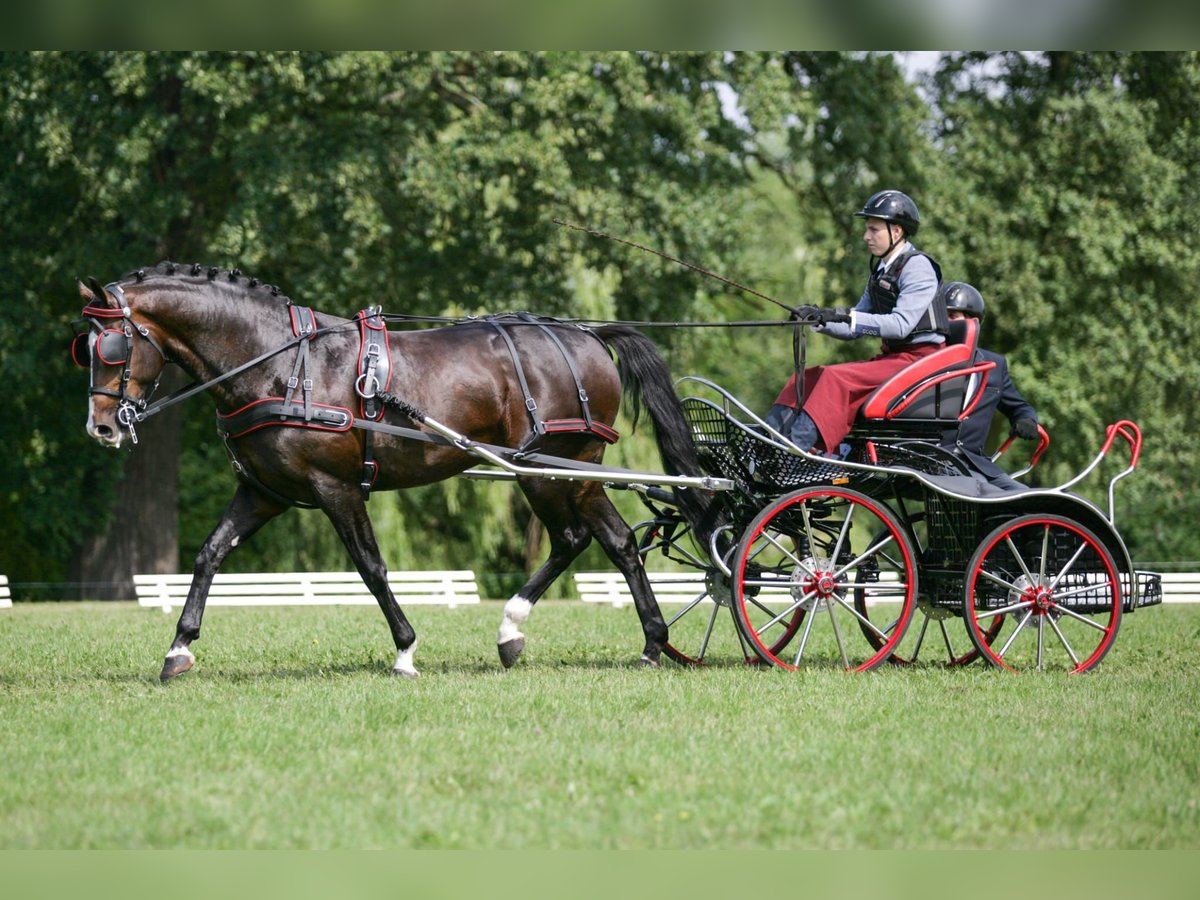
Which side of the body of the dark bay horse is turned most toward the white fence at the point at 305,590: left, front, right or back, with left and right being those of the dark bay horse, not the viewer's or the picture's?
right

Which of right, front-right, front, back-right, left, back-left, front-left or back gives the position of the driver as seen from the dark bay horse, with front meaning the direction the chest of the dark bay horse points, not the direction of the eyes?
back

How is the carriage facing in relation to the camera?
to the viewer's left

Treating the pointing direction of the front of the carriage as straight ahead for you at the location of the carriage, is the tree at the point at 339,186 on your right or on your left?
on your right

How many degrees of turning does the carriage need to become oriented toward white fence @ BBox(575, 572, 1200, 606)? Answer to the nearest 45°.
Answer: approximately 90° to its right

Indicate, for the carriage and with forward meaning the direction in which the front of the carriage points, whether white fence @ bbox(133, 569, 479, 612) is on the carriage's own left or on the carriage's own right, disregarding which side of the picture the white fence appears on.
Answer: on the carriage's own right

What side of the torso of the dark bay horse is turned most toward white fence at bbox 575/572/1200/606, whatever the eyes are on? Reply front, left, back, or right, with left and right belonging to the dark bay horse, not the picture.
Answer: right

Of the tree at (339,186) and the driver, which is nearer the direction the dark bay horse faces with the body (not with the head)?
the tree

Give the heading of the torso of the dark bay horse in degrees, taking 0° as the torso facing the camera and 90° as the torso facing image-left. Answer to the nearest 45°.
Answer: approximately 90°

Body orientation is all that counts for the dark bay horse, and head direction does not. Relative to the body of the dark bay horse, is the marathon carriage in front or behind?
behind

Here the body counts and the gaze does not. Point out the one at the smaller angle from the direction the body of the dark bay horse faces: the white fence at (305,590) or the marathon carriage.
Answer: the white fence

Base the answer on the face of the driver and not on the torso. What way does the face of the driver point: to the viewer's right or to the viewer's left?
to the viewer's left
